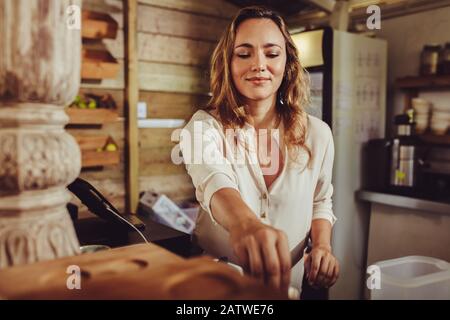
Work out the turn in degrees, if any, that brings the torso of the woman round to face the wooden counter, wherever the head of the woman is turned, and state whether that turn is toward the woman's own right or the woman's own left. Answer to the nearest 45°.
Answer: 0° — they already face it

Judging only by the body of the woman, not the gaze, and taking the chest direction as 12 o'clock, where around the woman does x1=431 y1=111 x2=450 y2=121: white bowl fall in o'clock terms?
The white bowl is roughly at 7 o'clock from the woman.

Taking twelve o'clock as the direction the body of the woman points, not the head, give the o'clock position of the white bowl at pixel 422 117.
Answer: The white bowl is roughly at 7 o'clock from the woman.

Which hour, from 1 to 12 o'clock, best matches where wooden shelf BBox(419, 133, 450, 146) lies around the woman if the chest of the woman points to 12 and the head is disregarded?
The wooden shelf is roughly at 7 o'clock from the woman.

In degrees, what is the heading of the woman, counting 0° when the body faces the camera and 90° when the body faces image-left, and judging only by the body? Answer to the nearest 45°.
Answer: approximately 0°

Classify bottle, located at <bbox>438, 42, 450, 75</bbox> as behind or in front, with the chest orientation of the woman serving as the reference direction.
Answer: behind

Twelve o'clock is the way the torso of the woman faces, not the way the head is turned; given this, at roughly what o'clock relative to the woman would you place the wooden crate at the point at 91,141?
The wooden crate is roughly at 5 o'clock from the woman.

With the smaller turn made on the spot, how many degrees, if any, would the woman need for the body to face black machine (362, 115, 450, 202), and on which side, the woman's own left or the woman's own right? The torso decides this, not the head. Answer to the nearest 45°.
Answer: approximately 135° to the woman's own left

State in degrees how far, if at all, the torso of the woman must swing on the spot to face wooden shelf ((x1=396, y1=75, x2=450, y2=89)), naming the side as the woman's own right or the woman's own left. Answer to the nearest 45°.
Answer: approximately 135° to the woman's own left

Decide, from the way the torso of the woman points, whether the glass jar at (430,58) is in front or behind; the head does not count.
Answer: behind
